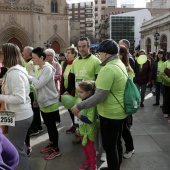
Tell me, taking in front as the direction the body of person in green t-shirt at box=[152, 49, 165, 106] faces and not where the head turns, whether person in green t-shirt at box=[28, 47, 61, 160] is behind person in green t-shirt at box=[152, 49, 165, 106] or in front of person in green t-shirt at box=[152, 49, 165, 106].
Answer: in front

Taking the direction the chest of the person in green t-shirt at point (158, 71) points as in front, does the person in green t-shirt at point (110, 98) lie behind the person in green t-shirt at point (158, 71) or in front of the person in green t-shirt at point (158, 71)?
in front

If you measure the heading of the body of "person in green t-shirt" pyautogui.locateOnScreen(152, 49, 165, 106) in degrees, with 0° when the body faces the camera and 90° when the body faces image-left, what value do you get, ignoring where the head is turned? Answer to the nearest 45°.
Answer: approximately 45°

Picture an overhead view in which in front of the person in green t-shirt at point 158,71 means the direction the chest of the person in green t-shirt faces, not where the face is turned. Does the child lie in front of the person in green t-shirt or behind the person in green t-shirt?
in front
